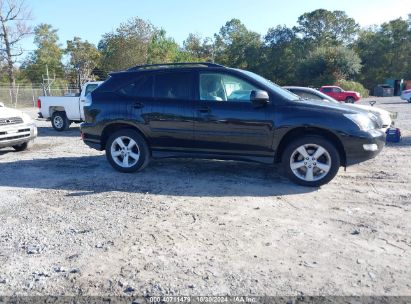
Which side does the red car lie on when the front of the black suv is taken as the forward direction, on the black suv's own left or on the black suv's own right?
on the black suv's own left

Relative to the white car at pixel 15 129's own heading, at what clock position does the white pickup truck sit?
The white pickup truck is roughly at 8 o'clock from the white car.

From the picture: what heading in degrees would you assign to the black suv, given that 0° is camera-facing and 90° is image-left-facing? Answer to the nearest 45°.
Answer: approximately 270°

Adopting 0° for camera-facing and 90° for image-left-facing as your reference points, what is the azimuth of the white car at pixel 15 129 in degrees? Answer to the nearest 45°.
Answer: approximately 315°

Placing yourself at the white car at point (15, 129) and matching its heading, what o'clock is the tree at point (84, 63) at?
The tree is roughly at 8 o'clock from the white car.

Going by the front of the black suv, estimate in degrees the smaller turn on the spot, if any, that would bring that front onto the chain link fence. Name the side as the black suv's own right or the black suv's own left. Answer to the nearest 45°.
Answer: approximately 135° to the black suv's own left

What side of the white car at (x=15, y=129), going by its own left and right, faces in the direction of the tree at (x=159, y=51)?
left

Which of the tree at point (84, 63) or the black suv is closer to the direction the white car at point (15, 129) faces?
the black suv

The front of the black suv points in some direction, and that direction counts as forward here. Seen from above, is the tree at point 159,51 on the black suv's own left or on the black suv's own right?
on the black suv's own left
